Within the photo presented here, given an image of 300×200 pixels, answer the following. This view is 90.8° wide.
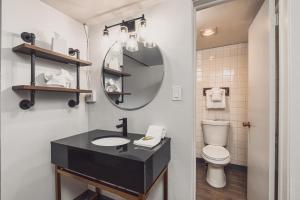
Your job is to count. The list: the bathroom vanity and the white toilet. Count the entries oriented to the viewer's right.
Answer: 0

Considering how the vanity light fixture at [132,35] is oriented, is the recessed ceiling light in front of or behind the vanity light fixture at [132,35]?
behind

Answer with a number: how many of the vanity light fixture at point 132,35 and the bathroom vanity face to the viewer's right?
0

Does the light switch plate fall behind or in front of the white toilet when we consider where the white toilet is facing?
in front

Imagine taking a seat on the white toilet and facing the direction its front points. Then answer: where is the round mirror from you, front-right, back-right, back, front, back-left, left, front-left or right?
front-right

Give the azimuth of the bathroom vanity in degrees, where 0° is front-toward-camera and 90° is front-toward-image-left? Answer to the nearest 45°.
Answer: approximately 45°

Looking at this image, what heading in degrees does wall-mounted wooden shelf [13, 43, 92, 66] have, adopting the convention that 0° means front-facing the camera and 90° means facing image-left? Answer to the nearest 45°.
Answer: approximately 315°

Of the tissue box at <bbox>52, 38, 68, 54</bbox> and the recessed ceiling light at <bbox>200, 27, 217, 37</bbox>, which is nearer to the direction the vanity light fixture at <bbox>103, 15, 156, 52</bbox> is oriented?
the tissue box

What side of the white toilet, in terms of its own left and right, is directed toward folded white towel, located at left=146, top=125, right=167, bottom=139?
front
